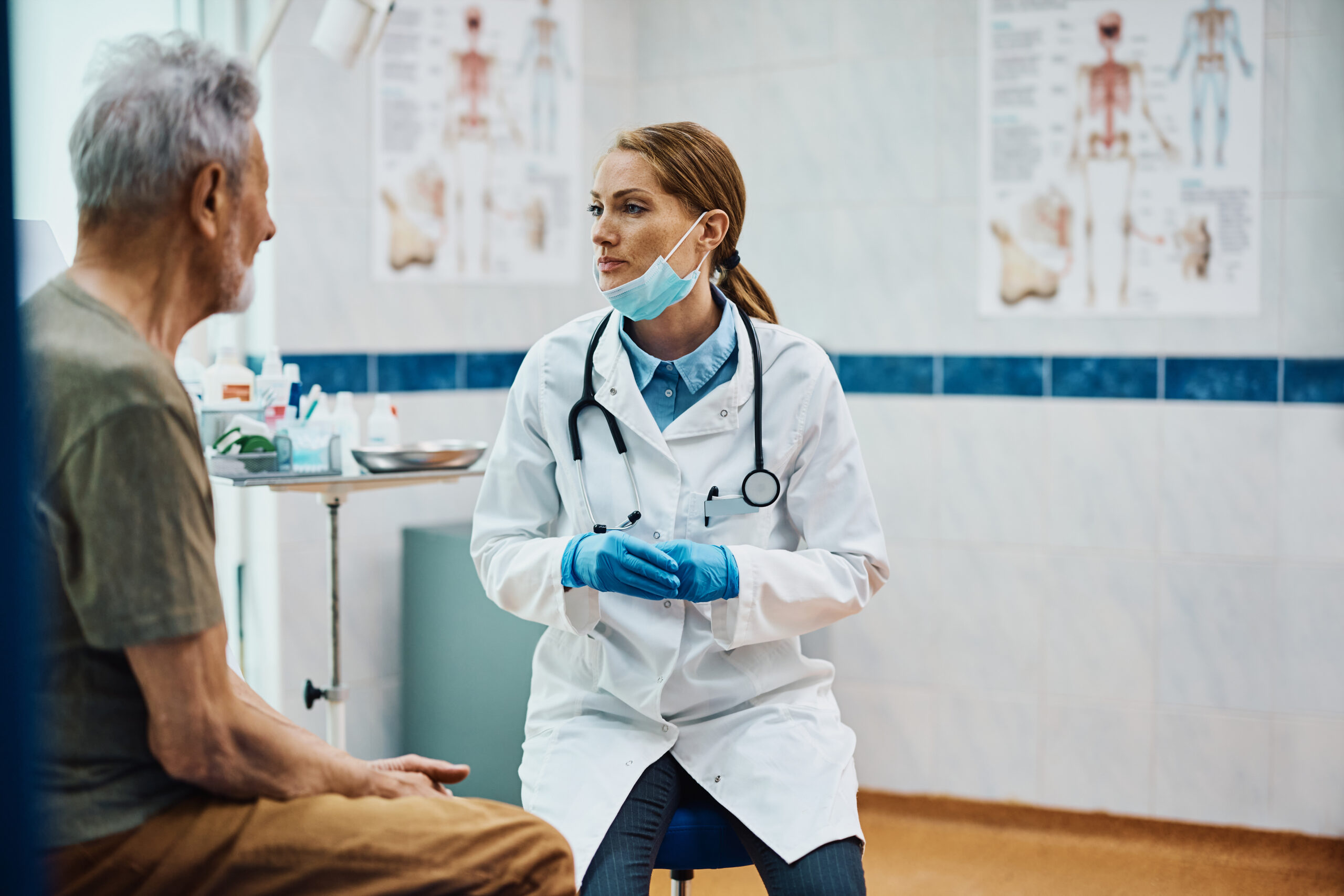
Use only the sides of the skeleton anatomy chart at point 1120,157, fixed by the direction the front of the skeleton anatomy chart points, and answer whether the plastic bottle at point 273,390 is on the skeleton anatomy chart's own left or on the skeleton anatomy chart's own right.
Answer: on the skeleton anatomy chart's own right

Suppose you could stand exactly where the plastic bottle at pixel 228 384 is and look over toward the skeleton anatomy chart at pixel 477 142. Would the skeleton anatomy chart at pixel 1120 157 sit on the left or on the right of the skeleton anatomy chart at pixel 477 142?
right

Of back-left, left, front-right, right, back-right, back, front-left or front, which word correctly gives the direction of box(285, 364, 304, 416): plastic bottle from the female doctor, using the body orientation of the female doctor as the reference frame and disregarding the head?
back-right

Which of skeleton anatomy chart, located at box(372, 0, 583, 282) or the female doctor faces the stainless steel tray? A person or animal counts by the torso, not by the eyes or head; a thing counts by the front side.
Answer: the skeleton anatomy chart

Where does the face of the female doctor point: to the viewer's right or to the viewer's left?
to the viewer's left

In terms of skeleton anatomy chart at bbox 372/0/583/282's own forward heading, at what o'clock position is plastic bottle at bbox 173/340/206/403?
The plastic bottle is roughly at 1 o'clock from the skeleton anatomy chart.

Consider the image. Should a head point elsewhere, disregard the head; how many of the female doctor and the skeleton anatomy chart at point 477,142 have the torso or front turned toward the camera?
2

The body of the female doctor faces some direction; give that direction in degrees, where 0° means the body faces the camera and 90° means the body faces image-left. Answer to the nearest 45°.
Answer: approximately 0°

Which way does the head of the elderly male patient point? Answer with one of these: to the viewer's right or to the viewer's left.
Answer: to the viewer's right

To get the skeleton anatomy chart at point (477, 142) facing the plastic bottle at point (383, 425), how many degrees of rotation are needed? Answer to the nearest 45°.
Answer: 0° — it already faces it
